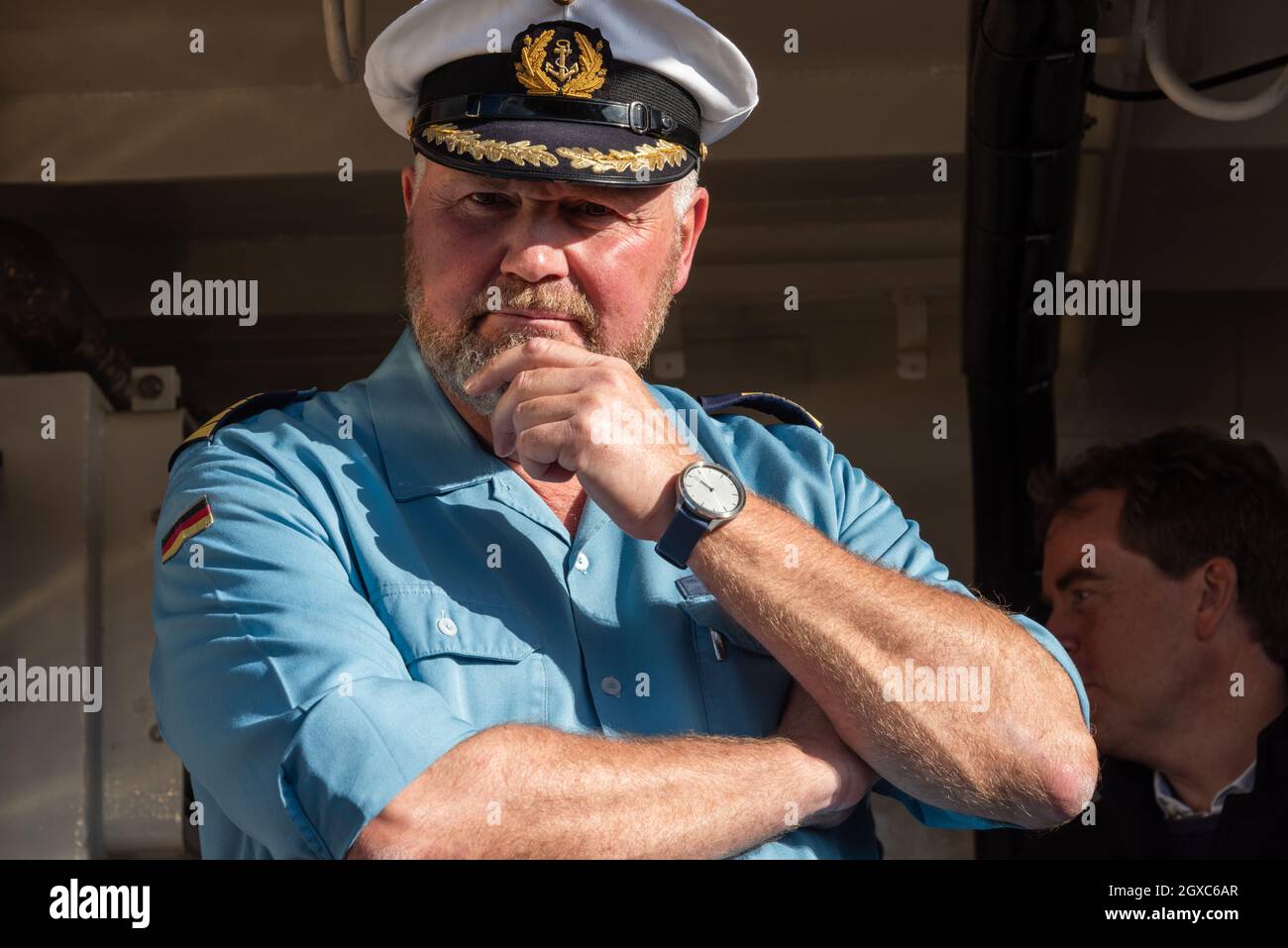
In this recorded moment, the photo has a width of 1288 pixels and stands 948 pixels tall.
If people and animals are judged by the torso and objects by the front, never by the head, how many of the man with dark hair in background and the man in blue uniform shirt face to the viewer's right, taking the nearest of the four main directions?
0

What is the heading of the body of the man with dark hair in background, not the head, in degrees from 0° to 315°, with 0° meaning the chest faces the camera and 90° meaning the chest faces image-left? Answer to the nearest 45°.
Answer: approximately 45°

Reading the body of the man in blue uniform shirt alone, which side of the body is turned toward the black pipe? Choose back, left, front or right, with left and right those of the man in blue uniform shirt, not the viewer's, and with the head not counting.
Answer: back

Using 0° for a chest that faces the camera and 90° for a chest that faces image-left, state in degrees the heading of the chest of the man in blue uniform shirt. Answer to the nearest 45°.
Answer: approximately 0°

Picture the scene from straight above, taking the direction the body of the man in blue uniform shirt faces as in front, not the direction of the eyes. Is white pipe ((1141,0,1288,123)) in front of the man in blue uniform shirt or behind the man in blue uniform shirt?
behind

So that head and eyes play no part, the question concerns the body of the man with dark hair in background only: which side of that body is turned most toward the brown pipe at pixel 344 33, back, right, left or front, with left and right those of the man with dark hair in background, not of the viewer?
front
